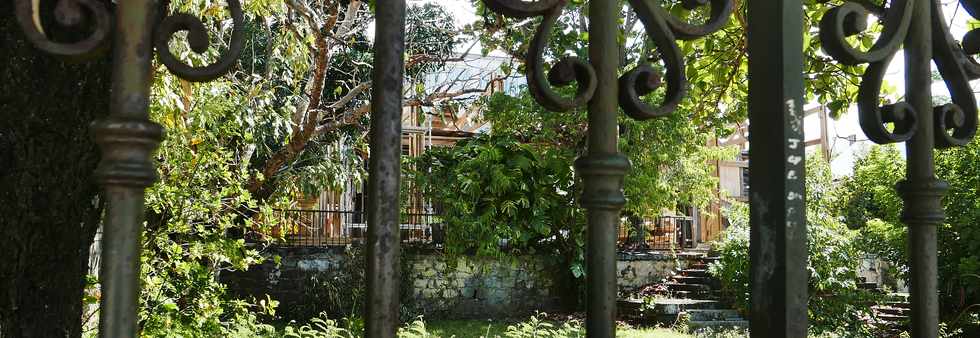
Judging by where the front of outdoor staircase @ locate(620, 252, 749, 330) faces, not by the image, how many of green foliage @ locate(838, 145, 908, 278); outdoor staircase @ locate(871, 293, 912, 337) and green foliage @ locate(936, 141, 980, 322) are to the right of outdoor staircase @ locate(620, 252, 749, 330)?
0

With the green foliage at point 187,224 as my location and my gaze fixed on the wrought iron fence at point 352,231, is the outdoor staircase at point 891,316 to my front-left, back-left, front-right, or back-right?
front-right

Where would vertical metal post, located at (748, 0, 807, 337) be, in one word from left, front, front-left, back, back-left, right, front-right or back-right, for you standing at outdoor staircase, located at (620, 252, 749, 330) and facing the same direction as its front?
front

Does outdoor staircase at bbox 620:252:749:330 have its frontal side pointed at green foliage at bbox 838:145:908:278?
no

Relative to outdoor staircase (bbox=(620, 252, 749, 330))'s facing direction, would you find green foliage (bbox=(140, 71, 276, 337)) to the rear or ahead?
ahead

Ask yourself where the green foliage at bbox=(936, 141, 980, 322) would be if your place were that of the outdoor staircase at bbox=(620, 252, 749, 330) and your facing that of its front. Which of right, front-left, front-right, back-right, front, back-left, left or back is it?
front-left

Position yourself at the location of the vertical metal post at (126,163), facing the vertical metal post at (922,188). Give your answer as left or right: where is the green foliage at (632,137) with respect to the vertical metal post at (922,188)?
left

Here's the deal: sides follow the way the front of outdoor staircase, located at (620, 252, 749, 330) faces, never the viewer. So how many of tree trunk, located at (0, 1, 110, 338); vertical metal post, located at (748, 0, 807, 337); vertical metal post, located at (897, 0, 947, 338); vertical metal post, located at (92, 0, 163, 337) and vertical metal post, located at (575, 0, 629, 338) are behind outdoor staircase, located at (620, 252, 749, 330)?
0

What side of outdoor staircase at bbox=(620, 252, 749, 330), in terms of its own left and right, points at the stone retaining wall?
right

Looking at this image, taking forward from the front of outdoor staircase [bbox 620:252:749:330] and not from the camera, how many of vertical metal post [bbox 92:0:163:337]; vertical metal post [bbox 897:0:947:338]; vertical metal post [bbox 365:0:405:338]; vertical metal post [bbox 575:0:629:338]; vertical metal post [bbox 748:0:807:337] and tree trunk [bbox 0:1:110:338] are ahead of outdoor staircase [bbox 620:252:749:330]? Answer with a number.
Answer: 6

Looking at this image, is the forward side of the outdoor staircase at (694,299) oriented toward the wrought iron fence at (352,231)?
no

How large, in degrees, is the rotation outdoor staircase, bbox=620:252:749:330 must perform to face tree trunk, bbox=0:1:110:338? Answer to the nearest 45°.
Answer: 0° — it already faces it

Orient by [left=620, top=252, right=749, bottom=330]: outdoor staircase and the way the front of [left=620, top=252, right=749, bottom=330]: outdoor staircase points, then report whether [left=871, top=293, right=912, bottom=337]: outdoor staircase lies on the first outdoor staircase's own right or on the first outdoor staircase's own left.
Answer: on the first outdoor staircase's own left

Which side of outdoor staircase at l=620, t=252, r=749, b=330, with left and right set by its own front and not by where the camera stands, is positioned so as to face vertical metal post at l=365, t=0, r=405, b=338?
front

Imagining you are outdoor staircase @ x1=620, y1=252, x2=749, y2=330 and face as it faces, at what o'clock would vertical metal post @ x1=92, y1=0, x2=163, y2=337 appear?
The vertical metal post is roughly at 12 o'clock from the outdoor staircase.

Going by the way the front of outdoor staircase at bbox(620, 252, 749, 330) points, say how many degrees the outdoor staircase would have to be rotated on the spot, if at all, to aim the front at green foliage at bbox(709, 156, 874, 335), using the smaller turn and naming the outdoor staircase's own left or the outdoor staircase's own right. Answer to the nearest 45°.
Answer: approximately 45° to the outdoor staircase's own left

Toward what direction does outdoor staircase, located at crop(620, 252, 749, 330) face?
toward the camera
